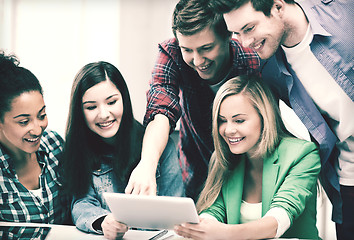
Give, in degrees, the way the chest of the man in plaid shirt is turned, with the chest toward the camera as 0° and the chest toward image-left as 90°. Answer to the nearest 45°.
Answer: approximately 0°

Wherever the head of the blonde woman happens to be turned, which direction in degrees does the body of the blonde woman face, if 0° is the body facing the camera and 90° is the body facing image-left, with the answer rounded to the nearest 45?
approximately 45°

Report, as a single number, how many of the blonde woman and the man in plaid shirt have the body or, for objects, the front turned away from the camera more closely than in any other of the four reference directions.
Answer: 0

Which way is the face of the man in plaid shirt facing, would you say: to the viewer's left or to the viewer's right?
to the viewer's left
